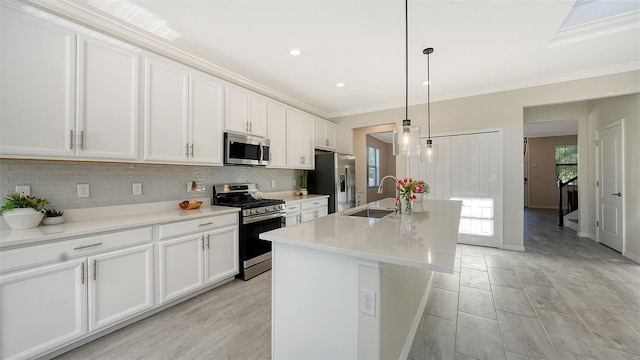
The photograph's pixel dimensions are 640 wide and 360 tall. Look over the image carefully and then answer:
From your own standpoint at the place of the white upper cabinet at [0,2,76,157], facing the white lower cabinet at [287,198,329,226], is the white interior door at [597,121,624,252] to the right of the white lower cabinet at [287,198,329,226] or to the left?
right

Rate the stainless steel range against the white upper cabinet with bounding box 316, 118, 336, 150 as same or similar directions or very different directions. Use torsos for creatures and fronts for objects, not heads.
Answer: same or similar directions

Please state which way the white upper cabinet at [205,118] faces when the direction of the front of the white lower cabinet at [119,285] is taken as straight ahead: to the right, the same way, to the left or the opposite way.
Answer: the same way

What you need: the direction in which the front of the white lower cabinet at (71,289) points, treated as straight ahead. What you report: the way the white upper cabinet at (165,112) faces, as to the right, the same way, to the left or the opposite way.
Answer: the same way

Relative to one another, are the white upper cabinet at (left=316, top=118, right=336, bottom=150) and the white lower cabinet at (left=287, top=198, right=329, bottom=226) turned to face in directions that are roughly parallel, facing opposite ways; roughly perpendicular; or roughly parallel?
roughly parallel

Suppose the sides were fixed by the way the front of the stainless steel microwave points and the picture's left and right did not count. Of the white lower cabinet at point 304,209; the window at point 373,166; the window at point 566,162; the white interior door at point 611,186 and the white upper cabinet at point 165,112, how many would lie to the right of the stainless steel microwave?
1

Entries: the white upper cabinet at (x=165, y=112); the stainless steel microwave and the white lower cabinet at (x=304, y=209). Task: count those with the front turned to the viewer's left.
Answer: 0

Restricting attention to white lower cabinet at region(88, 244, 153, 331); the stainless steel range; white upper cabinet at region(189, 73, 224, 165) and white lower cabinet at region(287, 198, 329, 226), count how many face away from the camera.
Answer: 0

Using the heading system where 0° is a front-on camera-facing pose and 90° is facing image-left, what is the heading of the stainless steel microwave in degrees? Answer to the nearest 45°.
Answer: approximately 315°

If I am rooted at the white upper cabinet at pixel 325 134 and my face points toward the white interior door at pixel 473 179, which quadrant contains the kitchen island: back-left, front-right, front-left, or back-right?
front-right

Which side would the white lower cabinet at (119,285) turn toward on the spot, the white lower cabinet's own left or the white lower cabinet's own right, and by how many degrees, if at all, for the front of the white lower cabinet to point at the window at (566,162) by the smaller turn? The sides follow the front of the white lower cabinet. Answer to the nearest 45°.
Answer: approximately 45° to the white lower cabinet's own left

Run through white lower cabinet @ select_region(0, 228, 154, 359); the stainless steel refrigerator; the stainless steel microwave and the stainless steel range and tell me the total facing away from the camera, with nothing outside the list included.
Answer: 0

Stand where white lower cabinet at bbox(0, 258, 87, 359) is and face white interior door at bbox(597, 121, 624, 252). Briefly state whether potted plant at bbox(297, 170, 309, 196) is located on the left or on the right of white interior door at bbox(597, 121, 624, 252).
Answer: left

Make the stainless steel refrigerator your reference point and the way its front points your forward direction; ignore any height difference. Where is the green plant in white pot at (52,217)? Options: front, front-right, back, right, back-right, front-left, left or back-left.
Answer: right

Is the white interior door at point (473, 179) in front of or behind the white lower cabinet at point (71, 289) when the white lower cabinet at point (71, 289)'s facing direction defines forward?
in front

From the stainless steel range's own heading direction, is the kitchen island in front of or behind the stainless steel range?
in front

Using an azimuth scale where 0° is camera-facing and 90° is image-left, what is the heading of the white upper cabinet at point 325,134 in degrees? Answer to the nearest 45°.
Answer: approximately 315°

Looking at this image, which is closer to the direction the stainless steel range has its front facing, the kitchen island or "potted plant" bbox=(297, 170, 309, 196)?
the kitchen island

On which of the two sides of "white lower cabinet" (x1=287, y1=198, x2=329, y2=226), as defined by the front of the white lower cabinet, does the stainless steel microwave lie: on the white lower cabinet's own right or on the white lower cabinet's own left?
on the white lower cabinet's own right

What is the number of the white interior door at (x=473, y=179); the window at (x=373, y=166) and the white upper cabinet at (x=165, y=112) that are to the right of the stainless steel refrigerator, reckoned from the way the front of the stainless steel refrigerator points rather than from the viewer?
1
